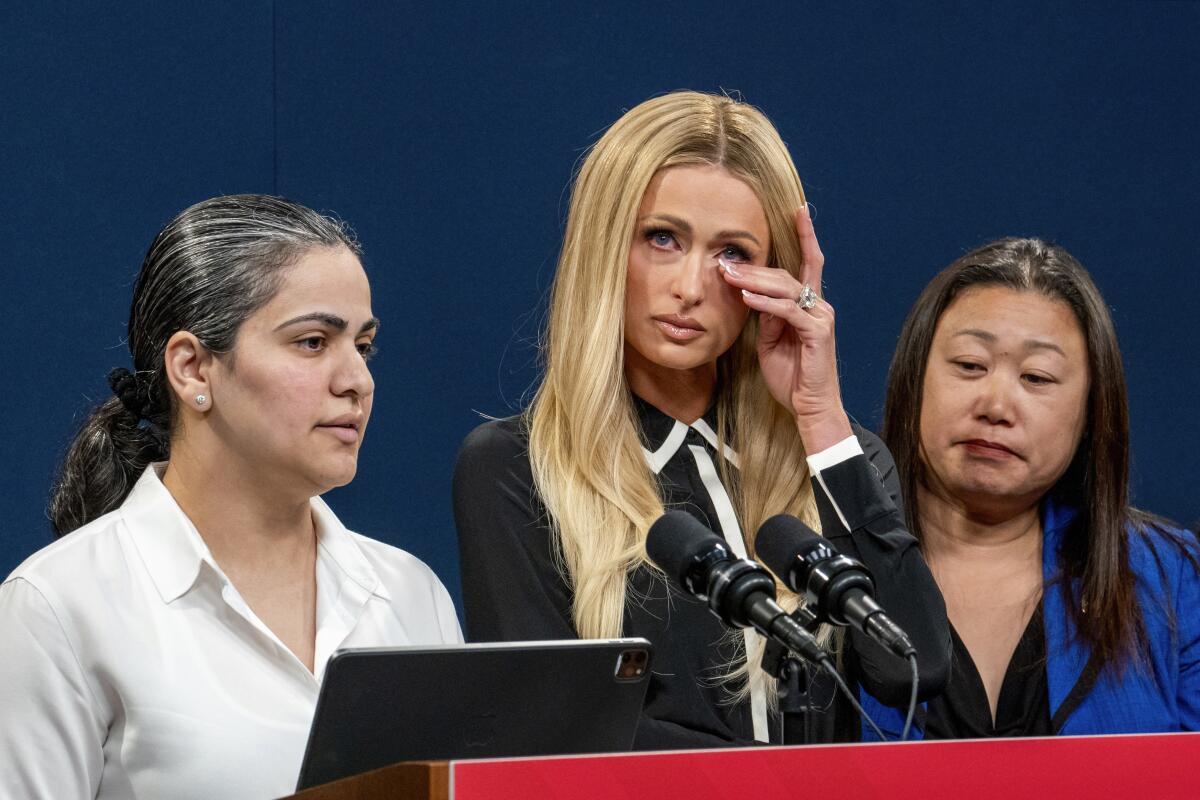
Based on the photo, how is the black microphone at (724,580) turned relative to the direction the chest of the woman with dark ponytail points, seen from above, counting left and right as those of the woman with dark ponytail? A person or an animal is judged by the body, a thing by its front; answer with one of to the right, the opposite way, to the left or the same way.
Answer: the opposite way

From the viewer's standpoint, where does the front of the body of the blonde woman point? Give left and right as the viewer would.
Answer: facing the viewer

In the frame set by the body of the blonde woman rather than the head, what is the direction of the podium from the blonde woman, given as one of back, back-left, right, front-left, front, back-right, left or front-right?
front

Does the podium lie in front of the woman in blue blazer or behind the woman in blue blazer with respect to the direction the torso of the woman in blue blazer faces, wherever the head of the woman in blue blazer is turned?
in front

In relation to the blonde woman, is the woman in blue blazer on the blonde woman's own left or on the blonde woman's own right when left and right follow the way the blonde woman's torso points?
on the blonde woman's own left

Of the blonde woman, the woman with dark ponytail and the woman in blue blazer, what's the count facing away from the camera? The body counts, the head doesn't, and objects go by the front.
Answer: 0

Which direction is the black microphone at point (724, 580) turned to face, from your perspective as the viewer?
facing away from the viewer and to the left of the viewer

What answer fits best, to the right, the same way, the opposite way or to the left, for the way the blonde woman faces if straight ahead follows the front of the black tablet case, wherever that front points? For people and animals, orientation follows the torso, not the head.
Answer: the opposite way

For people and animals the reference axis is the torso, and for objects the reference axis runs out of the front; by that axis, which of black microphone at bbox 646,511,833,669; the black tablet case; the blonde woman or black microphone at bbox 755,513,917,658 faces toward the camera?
the blonde woman
